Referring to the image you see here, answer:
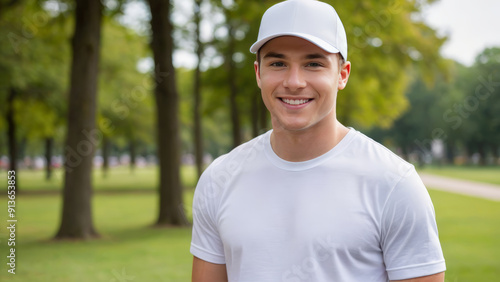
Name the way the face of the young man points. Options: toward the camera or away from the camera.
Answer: toward the camera

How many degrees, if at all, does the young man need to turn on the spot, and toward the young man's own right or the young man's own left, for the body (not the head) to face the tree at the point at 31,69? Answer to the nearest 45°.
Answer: approximately 135° to the young man's own right

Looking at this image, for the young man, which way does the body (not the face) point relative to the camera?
toward the camera
